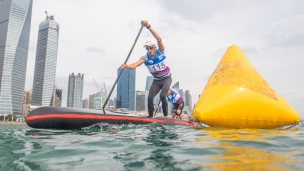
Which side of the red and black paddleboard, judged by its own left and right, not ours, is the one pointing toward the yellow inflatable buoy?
back

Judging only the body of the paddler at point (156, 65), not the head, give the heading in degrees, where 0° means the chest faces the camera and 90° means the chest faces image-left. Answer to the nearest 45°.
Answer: approximately 45°

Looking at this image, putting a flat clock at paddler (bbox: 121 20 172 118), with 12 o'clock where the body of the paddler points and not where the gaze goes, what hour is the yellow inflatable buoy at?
The yellow inflatable buoy is roughly at 9 o'clock from the paddler.

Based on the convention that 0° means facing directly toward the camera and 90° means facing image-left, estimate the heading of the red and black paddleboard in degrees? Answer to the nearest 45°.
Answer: approximately 90°
